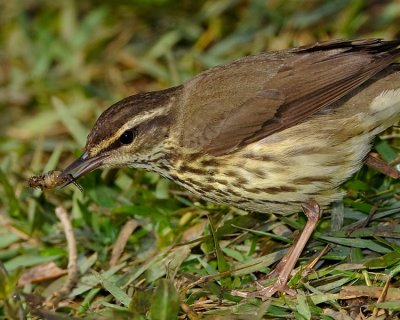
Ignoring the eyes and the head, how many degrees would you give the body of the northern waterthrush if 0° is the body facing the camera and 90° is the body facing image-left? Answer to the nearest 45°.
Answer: approximately 90°
